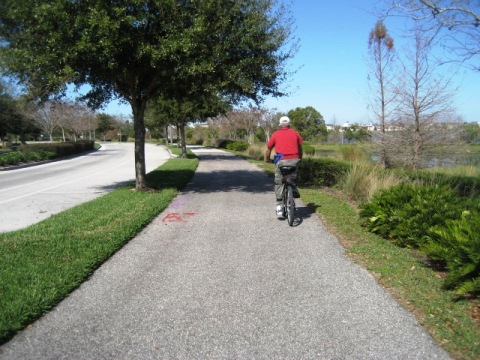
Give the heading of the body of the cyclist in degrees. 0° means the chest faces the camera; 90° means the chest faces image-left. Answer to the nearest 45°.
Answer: approximately 180°

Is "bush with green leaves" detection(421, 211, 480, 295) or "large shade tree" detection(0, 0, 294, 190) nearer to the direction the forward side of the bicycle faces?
the large shade tree

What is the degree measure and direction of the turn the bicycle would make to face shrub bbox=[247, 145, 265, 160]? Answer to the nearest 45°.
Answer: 0° — it already faces it

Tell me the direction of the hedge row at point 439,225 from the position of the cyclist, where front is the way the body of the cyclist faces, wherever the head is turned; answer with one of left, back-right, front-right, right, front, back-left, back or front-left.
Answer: back-right

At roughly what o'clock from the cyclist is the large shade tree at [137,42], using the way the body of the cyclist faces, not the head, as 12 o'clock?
The large shade tree is roughly at 10 o'clock from the cyclist.

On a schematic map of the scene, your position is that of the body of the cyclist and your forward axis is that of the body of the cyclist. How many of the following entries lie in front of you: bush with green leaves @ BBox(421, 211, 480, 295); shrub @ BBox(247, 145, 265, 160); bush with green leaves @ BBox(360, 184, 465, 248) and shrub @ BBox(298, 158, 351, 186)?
2

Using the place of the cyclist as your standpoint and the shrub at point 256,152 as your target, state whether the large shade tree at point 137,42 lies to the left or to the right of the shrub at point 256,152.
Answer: left

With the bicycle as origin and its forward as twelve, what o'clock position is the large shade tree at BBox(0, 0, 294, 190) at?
The large shade tree is roughly at 10 o'clock from the bicycle.

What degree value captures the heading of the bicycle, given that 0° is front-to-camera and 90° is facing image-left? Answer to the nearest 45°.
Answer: approximately 180°
